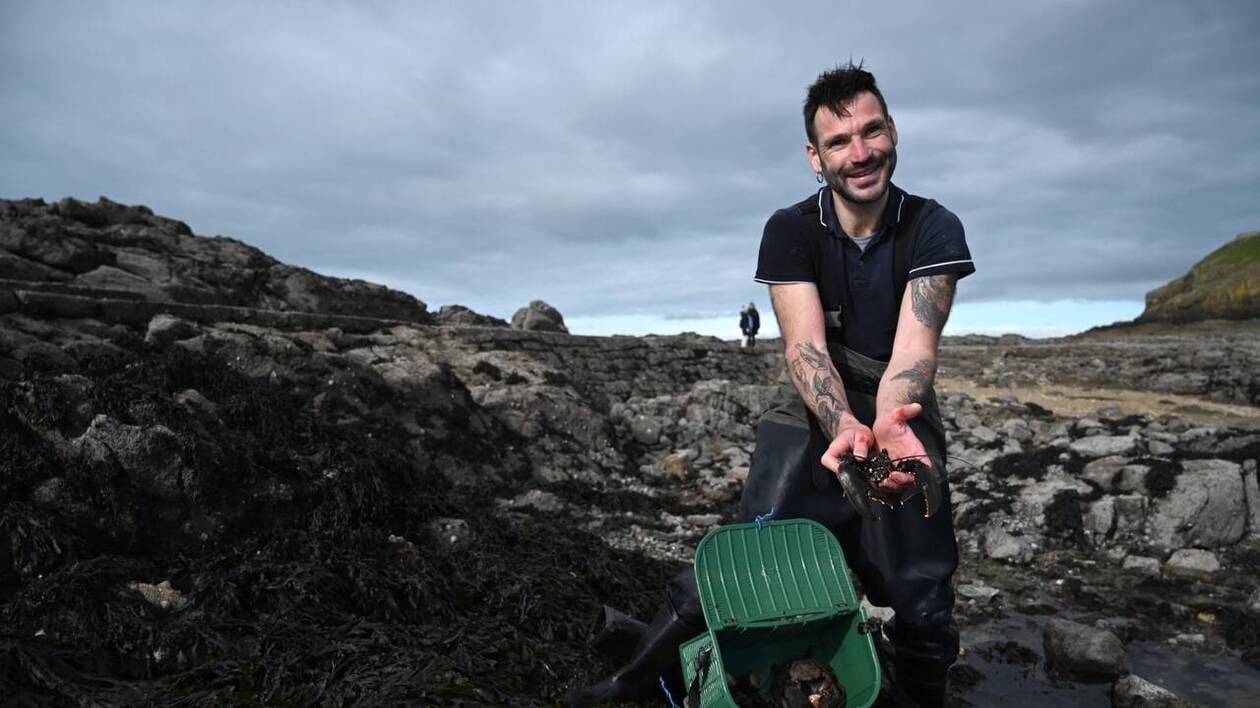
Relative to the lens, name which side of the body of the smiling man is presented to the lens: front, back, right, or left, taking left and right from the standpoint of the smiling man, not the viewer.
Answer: front

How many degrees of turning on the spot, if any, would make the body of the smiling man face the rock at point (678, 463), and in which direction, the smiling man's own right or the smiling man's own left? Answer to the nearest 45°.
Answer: approximately 180°

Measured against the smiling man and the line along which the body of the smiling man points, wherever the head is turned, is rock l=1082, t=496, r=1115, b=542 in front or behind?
behind

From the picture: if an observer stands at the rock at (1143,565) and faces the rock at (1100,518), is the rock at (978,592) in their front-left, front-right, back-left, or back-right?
back-left

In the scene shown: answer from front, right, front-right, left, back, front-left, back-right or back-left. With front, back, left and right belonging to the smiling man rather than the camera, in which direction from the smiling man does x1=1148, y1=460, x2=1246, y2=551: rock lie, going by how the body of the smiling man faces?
back-left

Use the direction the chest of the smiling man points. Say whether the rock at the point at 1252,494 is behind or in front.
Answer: behind

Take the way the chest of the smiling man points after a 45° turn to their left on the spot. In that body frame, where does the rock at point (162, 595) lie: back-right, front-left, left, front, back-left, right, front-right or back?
back-right

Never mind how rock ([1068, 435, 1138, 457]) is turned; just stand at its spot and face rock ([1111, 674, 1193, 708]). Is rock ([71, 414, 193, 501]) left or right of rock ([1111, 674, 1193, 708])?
right

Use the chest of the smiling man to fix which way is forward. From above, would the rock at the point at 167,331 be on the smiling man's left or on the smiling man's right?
on the smiling man's right

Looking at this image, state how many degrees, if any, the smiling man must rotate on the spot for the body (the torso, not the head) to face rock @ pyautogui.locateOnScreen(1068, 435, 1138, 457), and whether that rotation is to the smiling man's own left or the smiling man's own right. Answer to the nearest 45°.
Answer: approximately 135° to the smiling man's own left

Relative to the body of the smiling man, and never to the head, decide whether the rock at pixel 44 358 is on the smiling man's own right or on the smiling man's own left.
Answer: on the smiling man's own right

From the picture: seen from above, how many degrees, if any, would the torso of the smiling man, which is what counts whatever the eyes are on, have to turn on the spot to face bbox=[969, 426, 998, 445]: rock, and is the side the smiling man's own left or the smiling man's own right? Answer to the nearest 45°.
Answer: approximately 180°
